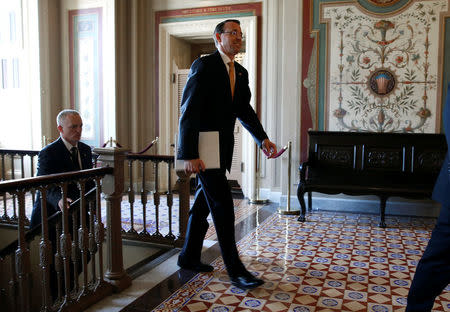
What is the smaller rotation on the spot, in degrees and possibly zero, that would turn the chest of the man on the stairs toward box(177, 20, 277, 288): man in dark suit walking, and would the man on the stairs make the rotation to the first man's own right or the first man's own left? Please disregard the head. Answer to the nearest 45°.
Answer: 0° — they already face them

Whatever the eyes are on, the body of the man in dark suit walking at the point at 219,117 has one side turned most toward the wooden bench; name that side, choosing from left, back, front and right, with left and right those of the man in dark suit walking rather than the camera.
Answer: left

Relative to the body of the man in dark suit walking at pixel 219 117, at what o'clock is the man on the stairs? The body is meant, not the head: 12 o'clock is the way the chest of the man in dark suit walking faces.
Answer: The man on the stairs is roughly at 5 o'clock from the man in dark suit walking.

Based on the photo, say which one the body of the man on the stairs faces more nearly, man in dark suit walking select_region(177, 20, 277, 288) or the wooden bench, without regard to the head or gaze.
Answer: the man in dark suit walking

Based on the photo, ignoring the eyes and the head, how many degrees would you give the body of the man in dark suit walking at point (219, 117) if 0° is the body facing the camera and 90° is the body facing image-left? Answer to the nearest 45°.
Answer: approximately 315°

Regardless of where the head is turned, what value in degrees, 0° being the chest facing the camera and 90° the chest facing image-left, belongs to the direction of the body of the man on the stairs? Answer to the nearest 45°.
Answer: approximately 315°
